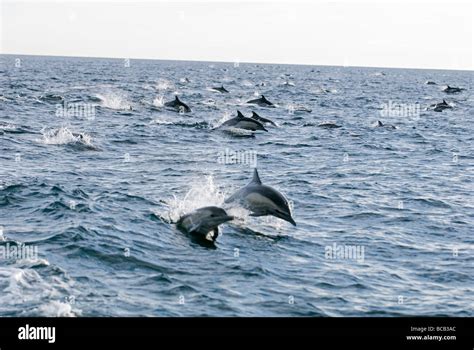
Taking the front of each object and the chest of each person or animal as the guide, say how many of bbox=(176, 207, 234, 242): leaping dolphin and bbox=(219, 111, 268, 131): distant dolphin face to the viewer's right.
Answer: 2

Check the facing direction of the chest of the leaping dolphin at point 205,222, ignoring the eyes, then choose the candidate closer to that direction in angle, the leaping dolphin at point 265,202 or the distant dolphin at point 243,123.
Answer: the leaping dolphin

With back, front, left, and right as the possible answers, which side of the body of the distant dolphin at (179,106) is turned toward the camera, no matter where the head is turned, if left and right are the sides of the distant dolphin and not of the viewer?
right

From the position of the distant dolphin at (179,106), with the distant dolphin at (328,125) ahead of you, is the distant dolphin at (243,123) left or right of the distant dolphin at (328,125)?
right

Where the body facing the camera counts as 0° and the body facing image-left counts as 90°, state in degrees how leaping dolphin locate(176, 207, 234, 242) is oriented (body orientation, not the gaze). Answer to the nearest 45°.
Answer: approximately 270°

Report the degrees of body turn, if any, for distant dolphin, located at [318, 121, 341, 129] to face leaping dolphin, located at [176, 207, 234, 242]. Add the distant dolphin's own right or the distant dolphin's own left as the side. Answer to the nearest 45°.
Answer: approximately 90° to the distant dolphin's own right

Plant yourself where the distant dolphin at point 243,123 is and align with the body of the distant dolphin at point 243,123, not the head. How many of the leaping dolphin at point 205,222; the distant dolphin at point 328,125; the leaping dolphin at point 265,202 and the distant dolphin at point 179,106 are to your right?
2

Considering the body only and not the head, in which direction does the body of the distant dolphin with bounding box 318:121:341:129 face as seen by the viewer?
to the viewer's right

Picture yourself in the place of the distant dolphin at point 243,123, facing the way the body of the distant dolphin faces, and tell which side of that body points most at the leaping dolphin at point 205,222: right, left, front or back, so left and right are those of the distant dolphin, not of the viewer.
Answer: right

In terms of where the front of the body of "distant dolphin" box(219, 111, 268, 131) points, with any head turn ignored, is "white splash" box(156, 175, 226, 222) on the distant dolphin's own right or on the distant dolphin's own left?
on the distant dolphin's own right

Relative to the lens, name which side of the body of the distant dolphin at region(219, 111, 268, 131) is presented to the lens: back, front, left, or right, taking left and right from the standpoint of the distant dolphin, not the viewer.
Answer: right
